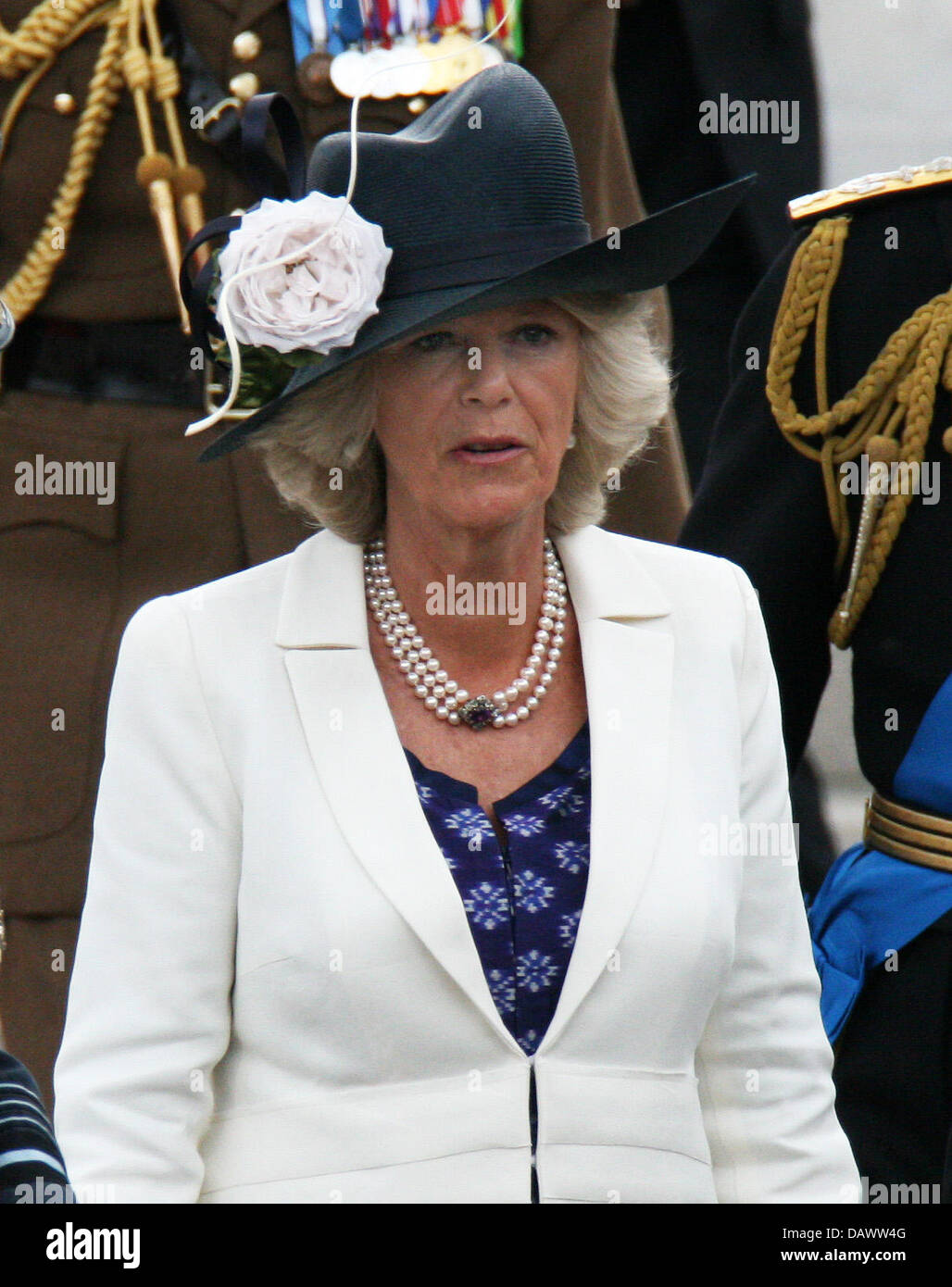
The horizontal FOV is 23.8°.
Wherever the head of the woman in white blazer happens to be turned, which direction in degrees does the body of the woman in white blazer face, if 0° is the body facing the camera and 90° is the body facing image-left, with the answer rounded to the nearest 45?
approximately 0°
